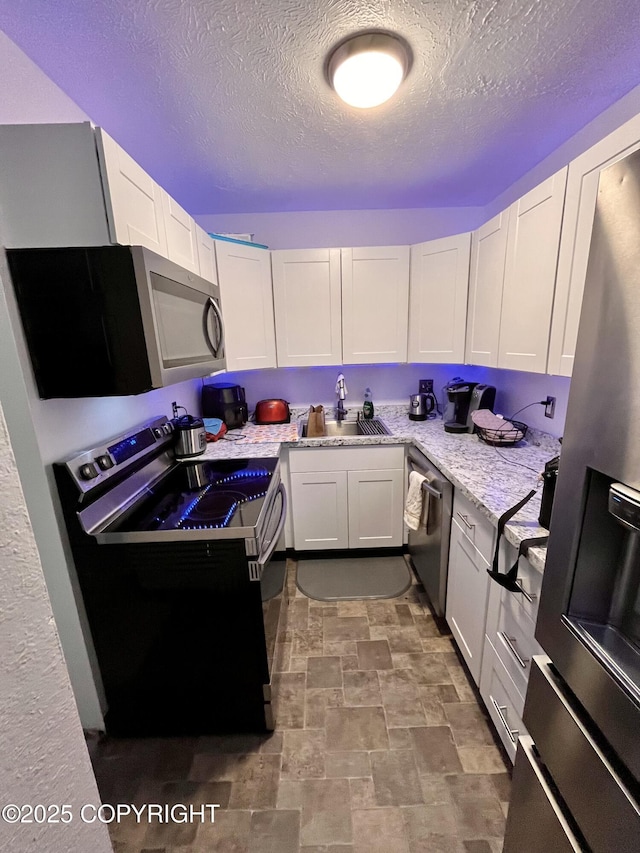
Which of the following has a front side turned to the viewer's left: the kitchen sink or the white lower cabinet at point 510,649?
the white lower cabinet

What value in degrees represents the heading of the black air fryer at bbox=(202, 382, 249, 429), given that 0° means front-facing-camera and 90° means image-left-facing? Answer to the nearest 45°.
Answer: approximately 315°

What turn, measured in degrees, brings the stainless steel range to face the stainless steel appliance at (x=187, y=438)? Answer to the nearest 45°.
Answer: approximately 90° to its left

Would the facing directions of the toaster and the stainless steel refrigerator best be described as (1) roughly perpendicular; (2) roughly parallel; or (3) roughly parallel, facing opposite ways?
roughly perpendicular

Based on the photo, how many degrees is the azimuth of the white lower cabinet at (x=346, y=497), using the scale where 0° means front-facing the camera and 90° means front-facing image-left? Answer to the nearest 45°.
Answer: approximately 0°

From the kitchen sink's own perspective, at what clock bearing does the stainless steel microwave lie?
The stainless steel microwave is roughly at 1 o'clock from the kitchen sink.

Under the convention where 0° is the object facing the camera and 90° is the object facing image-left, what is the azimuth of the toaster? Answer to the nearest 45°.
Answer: approximately 0°

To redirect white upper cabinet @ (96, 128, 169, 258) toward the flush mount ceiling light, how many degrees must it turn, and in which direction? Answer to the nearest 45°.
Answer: approximately 45° to its left
